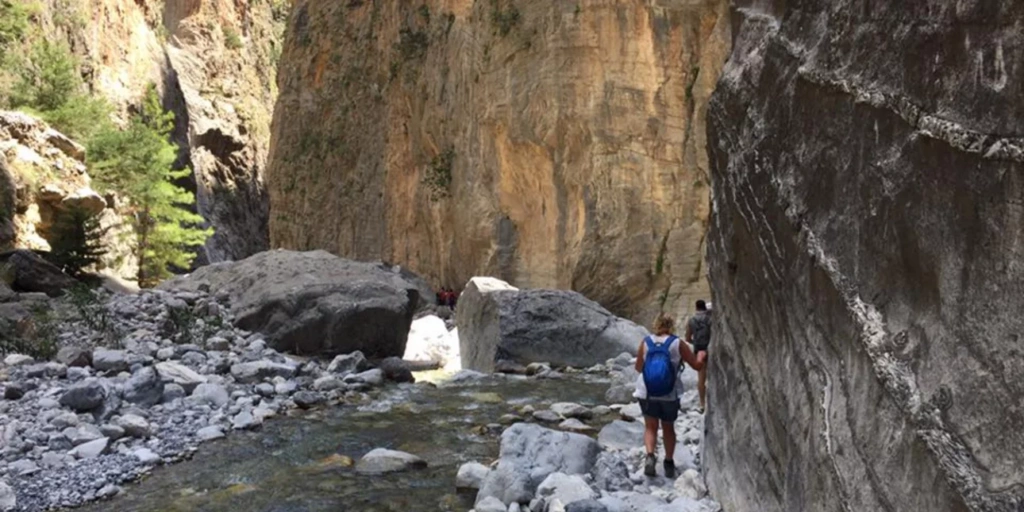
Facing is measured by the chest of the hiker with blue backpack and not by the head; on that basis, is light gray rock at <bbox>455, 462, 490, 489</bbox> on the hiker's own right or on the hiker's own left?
on the hiker's own left

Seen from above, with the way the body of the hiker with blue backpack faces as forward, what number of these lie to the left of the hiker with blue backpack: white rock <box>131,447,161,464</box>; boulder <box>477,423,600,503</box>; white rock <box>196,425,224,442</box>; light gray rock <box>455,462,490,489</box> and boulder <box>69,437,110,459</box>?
5

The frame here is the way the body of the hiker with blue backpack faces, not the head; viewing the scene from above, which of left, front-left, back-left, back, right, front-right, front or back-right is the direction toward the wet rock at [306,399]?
front-left

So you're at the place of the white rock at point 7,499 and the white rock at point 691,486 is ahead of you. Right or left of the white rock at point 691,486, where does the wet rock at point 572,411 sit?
left

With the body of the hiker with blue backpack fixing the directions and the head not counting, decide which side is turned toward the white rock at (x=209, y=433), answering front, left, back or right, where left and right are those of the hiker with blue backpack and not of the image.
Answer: left

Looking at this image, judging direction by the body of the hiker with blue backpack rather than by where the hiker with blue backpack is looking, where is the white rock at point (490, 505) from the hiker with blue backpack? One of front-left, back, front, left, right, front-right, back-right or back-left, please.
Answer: back-left

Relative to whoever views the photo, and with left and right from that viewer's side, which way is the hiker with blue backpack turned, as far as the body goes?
facing away from the viewer

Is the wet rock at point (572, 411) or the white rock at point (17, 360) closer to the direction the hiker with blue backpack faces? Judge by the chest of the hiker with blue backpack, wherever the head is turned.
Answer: the wet rock

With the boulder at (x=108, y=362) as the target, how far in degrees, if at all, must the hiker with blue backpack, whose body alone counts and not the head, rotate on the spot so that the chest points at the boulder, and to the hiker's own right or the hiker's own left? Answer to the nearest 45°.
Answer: approximately 90° to the hiker's own left

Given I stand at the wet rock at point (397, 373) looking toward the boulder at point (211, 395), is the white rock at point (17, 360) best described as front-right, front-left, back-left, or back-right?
front-right

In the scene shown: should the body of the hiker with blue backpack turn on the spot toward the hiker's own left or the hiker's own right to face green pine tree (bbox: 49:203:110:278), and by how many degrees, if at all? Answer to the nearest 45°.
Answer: approximately 45° to the hiker's own left

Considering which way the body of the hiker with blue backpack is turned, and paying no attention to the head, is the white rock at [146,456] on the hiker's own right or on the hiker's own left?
on the hiker's own left

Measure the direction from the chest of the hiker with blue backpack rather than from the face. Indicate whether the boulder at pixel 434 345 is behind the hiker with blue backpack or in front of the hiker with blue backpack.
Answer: in front

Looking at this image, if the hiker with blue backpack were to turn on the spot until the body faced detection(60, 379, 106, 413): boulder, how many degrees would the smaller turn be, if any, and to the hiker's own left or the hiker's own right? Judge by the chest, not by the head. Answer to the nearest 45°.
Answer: approximately 90° to the hiker's own left

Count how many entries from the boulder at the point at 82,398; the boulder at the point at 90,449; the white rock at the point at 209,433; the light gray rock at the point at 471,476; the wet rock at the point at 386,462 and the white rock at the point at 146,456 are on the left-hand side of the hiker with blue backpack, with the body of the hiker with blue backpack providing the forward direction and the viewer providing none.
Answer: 6

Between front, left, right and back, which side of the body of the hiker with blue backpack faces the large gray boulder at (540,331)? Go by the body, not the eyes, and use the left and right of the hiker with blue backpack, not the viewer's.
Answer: front
